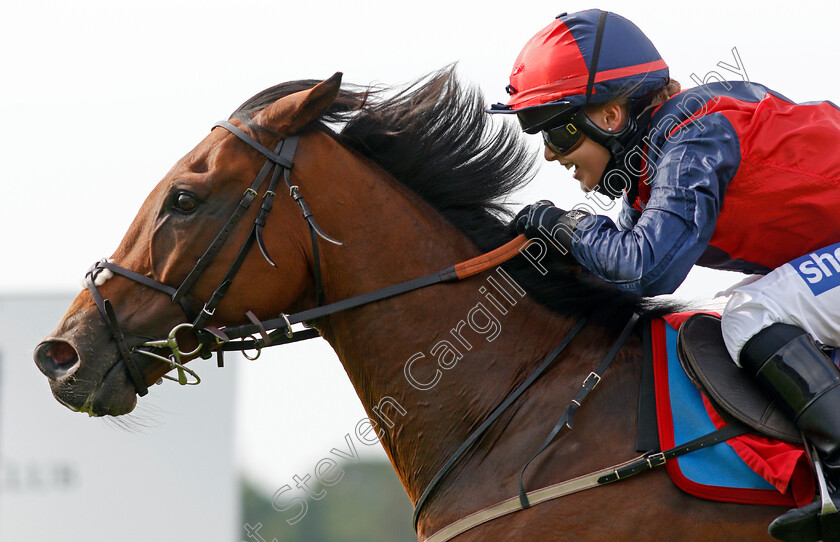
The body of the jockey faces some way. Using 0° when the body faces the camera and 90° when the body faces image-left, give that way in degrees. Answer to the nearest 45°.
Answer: approximately 90°

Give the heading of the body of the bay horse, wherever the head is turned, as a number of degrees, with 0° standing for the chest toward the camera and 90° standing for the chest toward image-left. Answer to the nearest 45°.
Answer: approximately 90°
